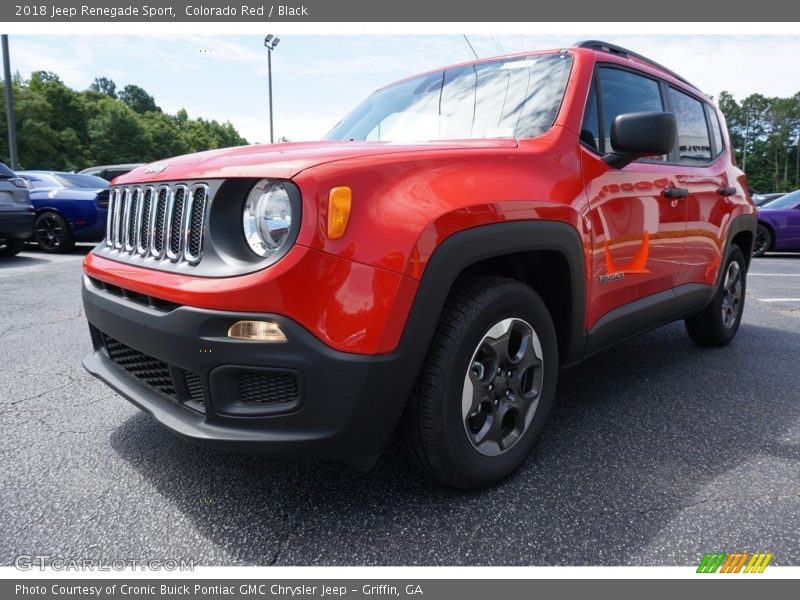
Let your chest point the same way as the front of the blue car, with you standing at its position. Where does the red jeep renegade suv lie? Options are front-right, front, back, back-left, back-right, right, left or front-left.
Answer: back-left

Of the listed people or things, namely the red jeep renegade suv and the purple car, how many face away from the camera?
0

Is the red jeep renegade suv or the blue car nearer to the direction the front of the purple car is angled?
the blue car

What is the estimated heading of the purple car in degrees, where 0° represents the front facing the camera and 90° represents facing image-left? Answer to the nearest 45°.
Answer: approximately 45°

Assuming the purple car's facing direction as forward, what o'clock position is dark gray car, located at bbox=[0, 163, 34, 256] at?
The dark gray car is roughly at 12 o'clock from the purple car.

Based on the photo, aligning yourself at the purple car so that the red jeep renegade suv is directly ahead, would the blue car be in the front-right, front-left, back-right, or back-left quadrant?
front-right

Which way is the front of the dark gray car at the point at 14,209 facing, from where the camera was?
facing away from the viewer and to the left of the viewer

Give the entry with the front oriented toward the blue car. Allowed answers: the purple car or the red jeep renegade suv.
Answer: the purple car
